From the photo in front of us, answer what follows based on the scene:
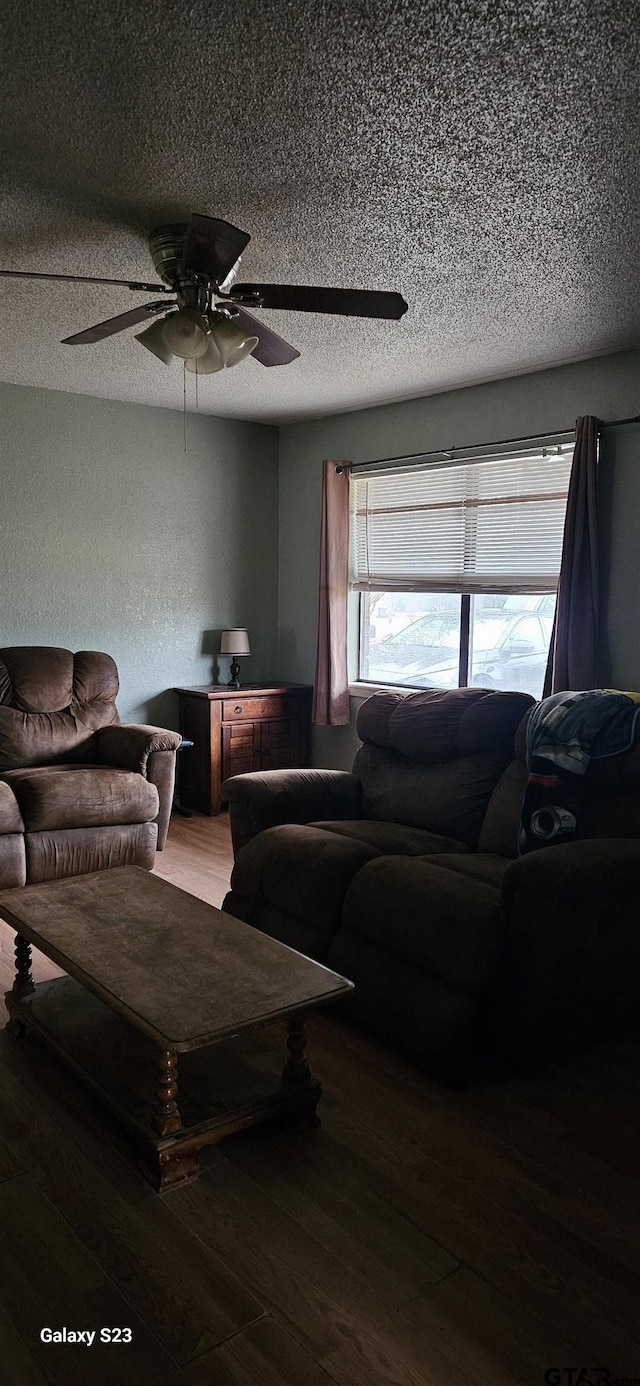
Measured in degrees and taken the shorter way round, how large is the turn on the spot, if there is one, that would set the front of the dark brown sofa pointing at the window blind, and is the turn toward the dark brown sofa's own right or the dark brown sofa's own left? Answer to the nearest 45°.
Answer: approximately 135° to the dark brown sofa's own right

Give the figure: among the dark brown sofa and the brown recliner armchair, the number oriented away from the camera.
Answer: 0

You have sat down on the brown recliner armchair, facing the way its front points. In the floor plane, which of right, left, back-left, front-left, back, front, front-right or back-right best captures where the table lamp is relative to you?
left

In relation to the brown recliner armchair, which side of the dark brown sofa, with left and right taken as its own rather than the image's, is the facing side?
right

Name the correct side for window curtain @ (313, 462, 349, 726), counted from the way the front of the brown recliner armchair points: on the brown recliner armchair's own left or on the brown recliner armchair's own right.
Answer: on the brown recliner armchair's own left

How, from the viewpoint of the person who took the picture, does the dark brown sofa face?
facing the viewer and to the left of the viewer

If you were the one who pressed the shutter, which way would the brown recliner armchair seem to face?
facing the viewer and to the right of the viewer

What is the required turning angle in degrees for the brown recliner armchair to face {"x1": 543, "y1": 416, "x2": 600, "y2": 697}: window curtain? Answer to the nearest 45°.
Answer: approximately 45° to its left

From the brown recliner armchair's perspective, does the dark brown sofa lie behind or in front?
in front

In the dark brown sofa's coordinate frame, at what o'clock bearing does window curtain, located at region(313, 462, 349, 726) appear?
The window curtain is roughly at 4 o'clock from the dark brown sofa.
